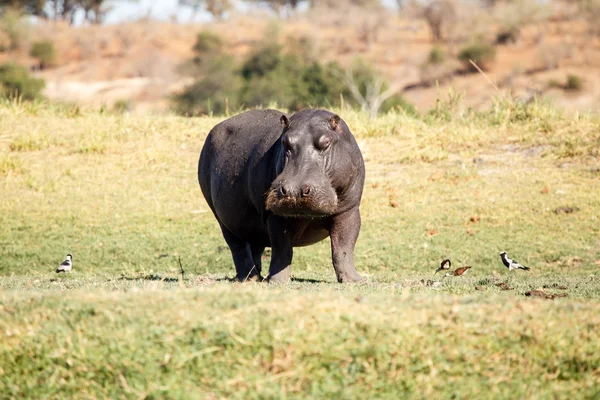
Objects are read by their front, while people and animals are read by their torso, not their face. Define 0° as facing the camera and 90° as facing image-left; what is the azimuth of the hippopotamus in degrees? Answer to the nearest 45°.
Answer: approximately 315°

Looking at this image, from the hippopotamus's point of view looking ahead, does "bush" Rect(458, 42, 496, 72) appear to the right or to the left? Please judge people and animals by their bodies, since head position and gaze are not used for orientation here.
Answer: on its left

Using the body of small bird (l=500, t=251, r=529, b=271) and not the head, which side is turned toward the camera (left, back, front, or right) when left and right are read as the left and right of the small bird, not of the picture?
left

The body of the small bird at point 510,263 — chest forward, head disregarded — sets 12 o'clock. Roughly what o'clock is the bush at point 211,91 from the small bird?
The bush is roughly at 2 o'clock from the small bird.

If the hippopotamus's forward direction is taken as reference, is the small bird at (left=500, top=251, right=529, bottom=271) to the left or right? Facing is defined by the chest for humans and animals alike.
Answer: on its left

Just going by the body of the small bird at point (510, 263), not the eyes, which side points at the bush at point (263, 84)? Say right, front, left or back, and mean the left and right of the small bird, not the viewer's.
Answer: right

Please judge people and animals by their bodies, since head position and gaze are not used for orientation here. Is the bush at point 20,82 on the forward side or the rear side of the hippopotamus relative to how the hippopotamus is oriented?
on the rear side

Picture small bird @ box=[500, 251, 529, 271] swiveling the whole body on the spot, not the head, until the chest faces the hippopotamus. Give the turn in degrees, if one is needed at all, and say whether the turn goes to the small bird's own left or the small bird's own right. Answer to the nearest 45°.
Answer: approximately 45° to the small bird's own left

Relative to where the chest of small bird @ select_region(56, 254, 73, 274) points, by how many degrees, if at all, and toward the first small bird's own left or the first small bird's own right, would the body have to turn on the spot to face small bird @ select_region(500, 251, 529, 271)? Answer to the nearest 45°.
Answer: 0° — it already faces it

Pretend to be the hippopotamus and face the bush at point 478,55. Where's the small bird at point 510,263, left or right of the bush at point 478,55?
right

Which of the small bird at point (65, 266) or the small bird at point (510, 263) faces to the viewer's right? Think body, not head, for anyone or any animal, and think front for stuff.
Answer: the small bird at point (65, 266)

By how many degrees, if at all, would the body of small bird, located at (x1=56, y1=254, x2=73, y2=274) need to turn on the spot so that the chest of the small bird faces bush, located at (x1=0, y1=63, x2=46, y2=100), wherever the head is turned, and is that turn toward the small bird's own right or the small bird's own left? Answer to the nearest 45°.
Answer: approximately 90° to the small bird's own left

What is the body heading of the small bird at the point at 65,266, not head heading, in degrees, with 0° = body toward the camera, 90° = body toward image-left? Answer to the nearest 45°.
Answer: approximately 270°

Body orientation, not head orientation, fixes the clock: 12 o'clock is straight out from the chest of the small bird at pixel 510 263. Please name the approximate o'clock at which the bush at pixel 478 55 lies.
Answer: The bush is roughly at 3 o'clock from the small bird.

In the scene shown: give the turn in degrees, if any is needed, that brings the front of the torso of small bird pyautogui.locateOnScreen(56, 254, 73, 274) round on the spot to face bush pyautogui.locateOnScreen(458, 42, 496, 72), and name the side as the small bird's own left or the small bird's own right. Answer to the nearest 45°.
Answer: approximately 45° to the small bird's own left

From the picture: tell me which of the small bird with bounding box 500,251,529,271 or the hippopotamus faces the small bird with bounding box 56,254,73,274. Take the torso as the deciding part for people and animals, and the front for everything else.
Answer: the small bird with bounding box 500,251,529,271
